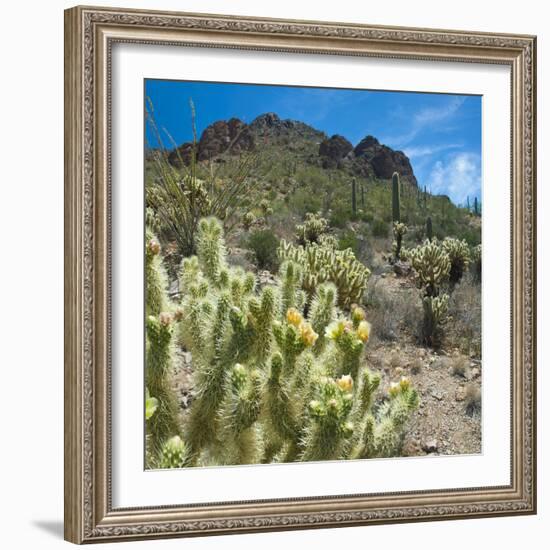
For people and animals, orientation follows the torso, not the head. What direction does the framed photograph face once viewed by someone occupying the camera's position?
facing the viewer and to the right of the viewer
